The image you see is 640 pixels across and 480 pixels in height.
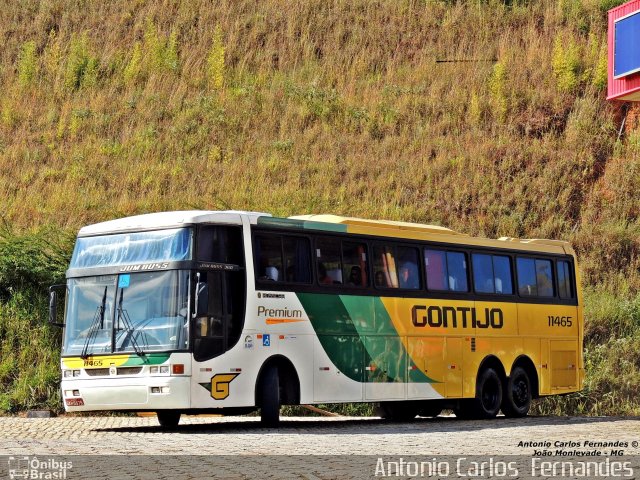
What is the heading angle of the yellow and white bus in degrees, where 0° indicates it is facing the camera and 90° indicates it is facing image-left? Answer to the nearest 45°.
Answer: approximately 45°

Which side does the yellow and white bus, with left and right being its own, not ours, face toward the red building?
back
